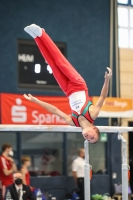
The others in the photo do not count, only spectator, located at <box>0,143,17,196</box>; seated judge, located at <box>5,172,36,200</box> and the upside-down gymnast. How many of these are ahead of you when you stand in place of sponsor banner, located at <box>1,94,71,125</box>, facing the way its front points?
3

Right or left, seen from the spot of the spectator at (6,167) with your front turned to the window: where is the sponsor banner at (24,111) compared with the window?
left

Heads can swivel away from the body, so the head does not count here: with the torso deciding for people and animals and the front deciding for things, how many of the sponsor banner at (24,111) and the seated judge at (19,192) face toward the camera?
2

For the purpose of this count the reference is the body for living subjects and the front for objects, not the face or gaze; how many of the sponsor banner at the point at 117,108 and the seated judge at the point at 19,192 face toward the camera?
2

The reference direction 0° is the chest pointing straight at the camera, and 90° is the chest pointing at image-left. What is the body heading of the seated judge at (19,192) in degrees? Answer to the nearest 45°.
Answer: approximately 0°

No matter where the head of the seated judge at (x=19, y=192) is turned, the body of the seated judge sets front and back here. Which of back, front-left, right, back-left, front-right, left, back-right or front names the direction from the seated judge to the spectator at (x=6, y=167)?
back

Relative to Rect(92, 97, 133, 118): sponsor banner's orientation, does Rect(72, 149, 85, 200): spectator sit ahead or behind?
ahead

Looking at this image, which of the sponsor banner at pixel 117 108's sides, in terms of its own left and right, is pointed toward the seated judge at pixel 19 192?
front

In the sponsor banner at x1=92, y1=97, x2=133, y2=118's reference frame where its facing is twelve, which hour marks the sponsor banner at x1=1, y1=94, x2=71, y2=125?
the sponsor banner at x1=1, y1=94, x2=71, y2=125 is roughly at 2 o'clock from the sponsor banner at x1=92, y1=97, x2=133, y2=118.

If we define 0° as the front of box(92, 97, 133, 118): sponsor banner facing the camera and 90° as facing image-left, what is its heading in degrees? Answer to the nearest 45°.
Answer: approximately 0°
